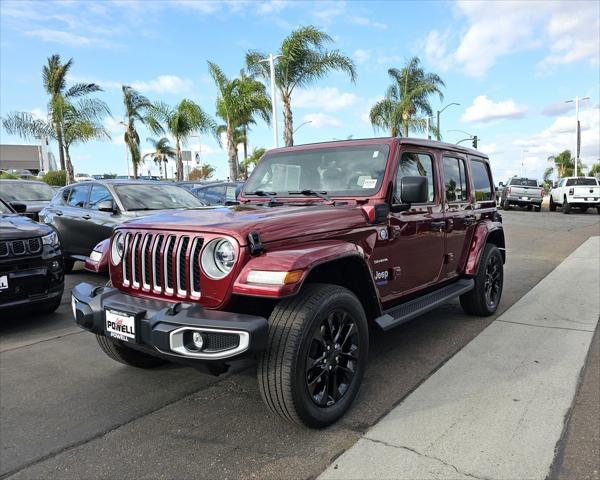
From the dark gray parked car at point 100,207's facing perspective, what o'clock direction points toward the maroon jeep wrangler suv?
The maroon jeep wrangler suv is roughly at 1 o'clock from the dark gray parked car.

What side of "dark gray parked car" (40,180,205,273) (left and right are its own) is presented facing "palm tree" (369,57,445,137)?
left

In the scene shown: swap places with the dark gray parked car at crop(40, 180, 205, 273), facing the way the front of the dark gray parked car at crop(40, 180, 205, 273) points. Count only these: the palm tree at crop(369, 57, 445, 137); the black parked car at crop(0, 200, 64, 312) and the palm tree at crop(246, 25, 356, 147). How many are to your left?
2

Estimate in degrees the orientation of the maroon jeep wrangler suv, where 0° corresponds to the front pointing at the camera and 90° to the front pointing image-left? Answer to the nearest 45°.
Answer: approximately 45°

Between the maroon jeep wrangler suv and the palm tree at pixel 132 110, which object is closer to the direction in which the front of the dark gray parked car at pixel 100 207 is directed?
the maroon jeep wrangler suv

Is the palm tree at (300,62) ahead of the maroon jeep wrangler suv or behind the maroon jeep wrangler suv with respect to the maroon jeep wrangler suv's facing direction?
behind

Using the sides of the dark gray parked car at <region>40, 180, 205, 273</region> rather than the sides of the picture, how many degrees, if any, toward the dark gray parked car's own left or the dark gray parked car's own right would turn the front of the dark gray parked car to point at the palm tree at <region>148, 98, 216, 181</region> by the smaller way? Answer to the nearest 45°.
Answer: approximately 135° to the dark gray parked car's own left

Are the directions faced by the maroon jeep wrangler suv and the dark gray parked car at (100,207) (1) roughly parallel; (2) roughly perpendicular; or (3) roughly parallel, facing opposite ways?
roughly perpendicular

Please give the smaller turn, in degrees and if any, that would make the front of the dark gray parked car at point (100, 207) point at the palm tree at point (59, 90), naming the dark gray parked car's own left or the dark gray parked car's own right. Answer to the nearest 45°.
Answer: approximately 135° to the dark gray parked car's own left

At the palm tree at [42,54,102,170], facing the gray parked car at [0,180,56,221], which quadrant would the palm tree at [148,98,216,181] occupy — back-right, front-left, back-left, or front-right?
back-left

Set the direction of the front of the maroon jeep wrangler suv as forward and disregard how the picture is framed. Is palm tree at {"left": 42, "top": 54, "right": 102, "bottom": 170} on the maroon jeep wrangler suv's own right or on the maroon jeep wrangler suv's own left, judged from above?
on the maroon jeep wrangler suv's own right
